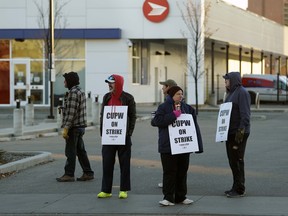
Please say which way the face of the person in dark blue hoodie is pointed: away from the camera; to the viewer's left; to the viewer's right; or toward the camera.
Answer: to the viewer's left

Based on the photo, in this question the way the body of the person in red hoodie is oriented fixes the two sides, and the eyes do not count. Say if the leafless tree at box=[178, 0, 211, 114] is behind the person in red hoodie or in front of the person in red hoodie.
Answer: behind

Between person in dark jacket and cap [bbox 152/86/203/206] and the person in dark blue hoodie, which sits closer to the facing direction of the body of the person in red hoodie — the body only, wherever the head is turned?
the person in dark jacket and cap

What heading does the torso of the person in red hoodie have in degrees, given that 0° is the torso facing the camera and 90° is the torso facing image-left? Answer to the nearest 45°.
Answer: approximately 45°

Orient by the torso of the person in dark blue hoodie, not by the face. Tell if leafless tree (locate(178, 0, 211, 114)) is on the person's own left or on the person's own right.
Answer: on the person's own right

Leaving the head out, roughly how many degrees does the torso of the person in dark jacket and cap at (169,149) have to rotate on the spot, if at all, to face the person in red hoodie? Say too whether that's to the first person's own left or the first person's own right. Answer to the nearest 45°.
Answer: approximately 135° to the first person's own right

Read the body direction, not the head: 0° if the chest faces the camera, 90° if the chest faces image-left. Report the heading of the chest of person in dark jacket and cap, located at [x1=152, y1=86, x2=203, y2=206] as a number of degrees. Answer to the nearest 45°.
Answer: approximately 0°

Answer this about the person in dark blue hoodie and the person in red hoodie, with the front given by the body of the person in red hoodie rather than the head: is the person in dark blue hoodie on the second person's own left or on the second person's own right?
on the second person's own left
